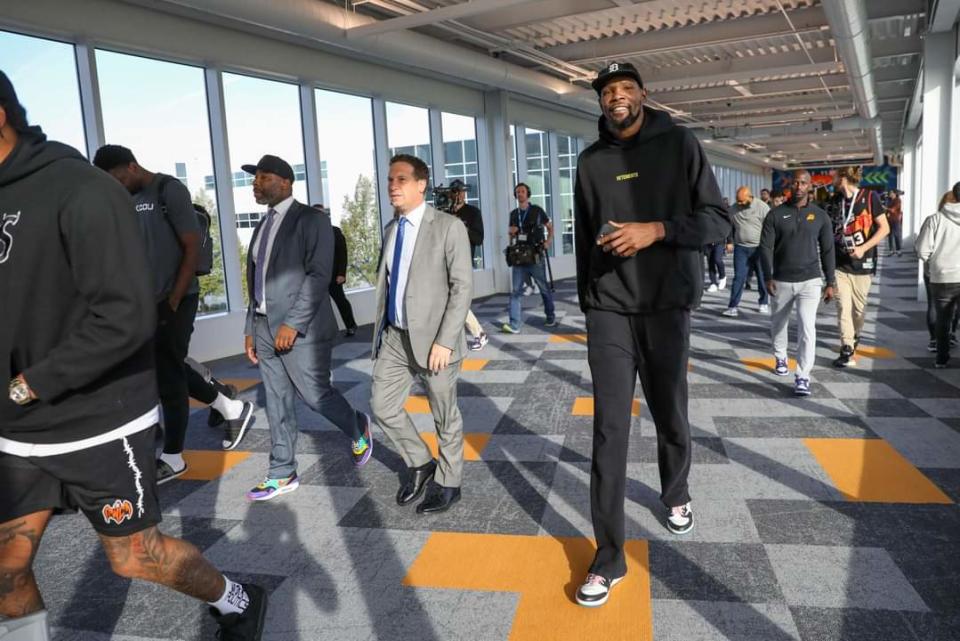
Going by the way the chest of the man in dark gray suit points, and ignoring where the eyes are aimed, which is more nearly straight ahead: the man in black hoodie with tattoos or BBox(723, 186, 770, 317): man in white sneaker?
the man in black hoodie with tattoos

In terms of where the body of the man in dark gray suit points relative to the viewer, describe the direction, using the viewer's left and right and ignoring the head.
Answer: facing the viewer and to the left of the viewer

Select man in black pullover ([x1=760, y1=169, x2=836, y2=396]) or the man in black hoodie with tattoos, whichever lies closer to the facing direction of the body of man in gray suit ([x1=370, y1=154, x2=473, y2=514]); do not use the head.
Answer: the man in black hoodie with tattoos

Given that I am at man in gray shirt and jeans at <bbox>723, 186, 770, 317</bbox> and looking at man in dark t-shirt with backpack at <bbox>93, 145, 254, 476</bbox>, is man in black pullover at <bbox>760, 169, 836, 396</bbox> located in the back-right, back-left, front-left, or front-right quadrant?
front-left

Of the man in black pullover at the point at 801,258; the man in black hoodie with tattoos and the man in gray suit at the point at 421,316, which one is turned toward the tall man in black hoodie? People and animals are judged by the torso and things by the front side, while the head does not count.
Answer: the man in black pullover

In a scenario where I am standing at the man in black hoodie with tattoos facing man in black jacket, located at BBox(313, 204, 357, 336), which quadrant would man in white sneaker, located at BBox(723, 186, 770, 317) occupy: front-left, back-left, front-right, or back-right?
front-right

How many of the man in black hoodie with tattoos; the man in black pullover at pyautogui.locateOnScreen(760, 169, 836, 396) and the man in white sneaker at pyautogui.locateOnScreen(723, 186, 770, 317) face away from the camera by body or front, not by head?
0

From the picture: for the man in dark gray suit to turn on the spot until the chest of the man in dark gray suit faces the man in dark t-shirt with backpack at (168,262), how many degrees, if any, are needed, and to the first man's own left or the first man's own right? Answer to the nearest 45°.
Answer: approximately 90° to the first man's own right

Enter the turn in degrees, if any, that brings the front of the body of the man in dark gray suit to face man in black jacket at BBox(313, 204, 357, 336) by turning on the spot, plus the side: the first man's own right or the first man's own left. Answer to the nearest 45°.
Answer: approximately 135° to the first man's own right

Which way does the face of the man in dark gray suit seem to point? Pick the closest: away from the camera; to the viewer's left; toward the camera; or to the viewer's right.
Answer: to the viewer's left

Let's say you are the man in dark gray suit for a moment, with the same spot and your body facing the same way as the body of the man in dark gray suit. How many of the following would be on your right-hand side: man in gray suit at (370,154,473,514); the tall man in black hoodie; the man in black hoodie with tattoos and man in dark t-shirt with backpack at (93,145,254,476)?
1

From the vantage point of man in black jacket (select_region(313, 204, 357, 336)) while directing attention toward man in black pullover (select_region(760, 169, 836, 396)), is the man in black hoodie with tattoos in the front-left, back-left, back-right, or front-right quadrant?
front-right

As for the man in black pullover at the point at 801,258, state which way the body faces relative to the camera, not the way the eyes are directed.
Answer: toward the camera

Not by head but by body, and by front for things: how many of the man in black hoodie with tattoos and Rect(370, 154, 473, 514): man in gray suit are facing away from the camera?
0

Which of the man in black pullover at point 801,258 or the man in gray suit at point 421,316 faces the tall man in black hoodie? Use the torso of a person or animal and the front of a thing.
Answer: the man in black pullover

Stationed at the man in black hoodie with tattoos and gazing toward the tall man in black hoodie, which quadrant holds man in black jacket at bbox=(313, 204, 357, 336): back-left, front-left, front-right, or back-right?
front-left
